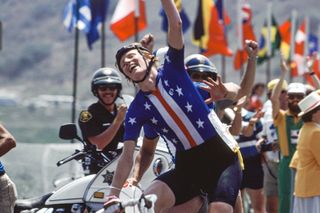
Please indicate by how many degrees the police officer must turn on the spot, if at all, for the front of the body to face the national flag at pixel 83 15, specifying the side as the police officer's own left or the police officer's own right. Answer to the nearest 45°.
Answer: approximately 135° to the police officer's own left

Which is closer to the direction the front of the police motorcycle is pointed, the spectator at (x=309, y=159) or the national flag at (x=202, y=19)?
the spectator

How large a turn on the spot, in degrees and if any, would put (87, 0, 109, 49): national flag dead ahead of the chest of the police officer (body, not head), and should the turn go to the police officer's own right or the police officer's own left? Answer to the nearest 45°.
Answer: approximately 135° to the police officer's own left

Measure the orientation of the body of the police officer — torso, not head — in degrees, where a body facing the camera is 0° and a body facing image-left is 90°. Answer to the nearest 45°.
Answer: approximately 315°

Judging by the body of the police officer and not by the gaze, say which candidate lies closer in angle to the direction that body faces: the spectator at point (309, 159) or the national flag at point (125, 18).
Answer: the spectator

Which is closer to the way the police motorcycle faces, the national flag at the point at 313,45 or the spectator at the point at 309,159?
the spectator

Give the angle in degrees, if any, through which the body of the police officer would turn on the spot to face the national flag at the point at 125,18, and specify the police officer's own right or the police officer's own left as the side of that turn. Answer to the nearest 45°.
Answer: approximately 135° to the police officer's own left

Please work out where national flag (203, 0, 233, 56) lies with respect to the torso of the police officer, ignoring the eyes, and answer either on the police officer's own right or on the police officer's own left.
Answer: on the police officer's own left
